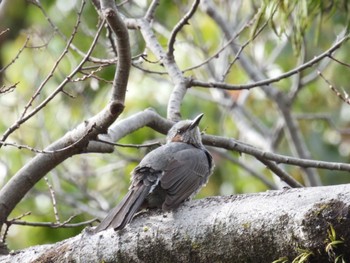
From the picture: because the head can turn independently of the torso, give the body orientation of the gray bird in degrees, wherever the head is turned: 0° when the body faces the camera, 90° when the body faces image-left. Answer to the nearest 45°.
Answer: approximately 225°
